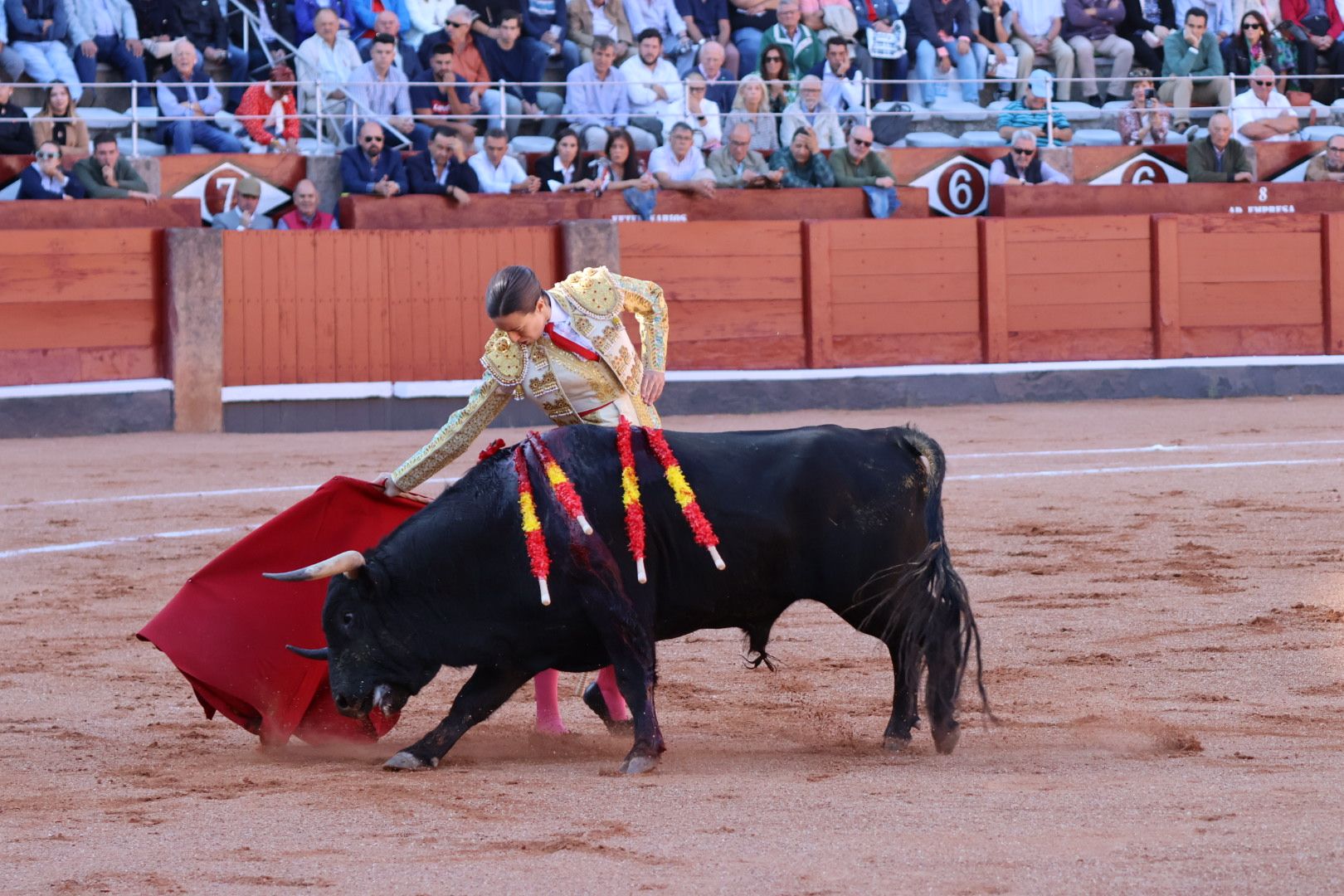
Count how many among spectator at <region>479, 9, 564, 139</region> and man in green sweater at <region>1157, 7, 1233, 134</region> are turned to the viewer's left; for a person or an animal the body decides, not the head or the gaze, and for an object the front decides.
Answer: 0
